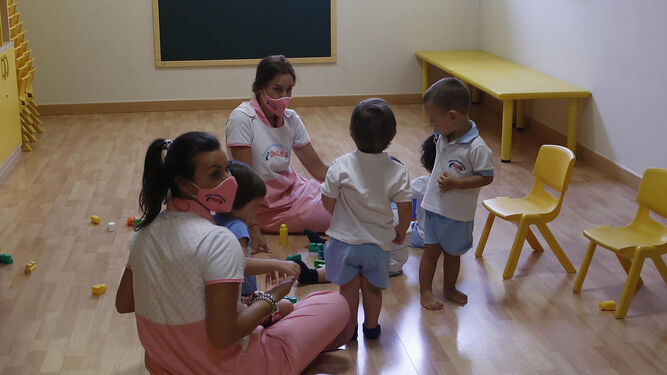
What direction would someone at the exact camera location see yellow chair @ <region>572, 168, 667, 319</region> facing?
facing the viewer and to the left of the viewer

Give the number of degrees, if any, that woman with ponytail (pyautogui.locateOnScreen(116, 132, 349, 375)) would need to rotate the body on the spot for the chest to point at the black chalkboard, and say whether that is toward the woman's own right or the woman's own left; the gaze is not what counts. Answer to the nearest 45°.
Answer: approximately 45° to the woman's own left

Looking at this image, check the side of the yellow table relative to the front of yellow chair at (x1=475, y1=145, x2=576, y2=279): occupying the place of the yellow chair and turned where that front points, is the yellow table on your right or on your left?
on your right

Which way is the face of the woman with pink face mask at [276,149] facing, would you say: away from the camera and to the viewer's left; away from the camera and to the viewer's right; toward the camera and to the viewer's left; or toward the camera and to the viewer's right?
toward the camera and to the viewer's right

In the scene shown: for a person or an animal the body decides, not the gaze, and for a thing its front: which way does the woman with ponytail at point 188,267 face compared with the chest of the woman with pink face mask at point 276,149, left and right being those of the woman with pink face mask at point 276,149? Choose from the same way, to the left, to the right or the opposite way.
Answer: to the left

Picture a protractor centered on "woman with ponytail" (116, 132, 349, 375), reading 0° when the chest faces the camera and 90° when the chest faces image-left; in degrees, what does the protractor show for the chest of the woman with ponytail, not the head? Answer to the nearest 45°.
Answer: approximately 225°

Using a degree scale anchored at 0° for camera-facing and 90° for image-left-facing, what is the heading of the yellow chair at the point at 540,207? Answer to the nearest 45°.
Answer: approximately 45°

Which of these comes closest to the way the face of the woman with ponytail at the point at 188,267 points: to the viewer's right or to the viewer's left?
to the viewer's right

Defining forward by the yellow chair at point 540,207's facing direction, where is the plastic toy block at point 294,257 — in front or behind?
in front

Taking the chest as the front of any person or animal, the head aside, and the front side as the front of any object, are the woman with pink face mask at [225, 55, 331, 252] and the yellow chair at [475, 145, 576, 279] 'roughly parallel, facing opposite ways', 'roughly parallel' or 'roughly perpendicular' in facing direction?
roughly perpendicular

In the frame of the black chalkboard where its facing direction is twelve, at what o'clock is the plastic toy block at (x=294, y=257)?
The plastic toy block is roughly at 12 o'clock from the black chalkboard.

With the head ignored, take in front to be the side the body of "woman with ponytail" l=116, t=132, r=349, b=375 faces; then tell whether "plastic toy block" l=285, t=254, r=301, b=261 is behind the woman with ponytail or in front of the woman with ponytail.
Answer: in front

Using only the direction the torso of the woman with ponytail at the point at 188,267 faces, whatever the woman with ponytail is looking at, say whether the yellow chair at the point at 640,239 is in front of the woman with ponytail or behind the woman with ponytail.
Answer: in front

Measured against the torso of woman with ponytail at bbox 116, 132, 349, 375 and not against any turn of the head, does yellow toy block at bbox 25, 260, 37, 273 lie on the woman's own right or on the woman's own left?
on the woman's own left

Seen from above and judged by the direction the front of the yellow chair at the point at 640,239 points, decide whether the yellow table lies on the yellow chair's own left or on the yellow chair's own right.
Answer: on the yellow chair's own right
